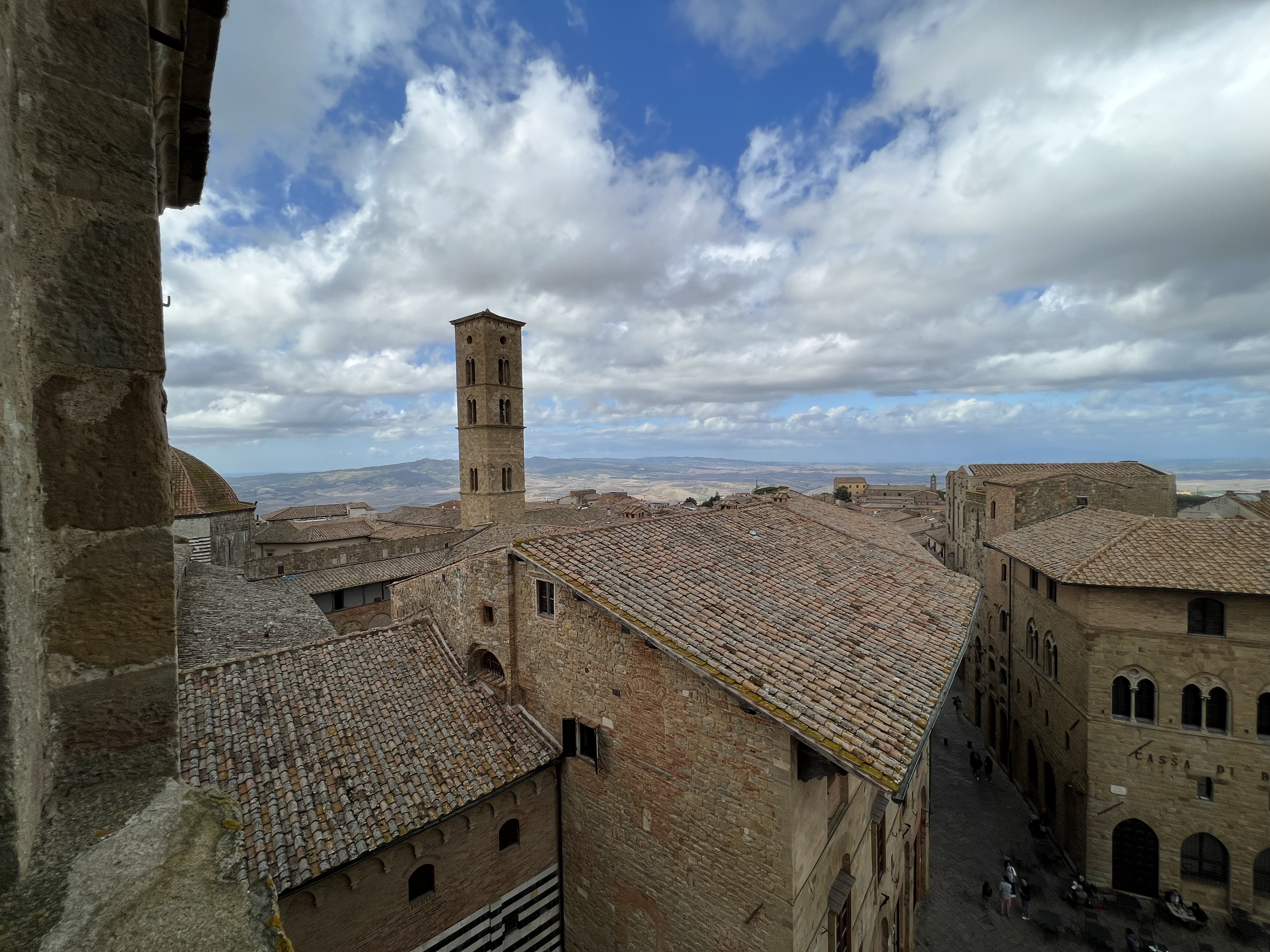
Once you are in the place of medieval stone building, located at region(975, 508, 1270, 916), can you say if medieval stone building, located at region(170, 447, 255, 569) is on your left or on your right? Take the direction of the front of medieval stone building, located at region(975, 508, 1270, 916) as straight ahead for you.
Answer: on your right

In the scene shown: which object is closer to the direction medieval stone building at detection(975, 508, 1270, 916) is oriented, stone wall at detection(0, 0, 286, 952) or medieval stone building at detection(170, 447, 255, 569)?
the stone wall

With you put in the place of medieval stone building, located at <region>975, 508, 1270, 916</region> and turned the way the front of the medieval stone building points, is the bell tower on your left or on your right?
on your right

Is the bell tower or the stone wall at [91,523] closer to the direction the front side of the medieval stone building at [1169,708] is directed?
the stone wall

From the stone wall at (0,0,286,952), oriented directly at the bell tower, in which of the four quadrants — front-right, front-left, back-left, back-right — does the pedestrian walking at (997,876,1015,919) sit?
front-right

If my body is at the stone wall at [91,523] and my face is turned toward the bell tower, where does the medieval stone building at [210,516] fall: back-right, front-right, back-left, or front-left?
front-left

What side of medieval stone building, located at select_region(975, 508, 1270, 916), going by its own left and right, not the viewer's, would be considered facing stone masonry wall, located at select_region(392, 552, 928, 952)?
right

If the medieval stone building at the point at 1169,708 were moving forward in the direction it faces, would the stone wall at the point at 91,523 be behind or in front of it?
in front

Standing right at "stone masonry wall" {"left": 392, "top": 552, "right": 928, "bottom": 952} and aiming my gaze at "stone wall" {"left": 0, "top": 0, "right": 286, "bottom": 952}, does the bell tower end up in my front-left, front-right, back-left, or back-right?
back-right

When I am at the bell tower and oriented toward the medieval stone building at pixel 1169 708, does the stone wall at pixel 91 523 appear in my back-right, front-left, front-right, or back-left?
front-right

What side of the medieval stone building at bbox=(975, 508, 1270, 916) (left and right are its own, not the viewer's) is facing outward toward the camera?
front

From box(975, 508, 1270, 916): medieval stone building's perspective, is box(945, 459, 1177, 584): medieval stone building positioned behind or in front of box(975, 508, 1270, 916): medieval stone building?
behind
